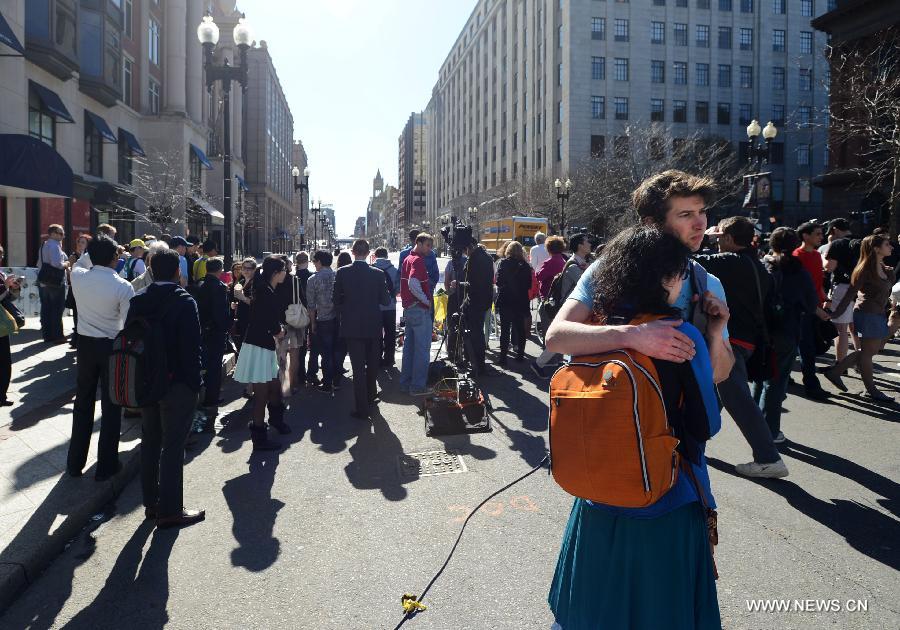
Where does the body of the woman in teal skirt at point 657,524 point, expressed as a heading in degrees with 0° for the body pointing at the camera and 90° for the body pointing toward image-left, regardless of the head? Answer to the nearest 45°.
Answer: approximately 225°

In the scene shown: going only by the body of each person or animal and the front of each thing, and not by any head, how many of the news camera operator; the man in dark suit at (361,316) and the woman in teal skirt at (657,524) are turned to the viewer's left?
1

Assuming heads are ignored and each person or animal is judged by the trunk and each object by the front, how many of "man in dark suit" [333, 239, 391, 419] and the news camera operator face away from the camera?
1

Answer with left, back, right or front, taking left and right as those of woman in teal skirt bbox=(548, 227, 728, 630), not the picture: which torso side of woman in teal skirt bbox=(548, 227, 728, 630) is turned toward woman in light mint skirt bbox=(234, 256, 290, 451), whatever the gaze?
left

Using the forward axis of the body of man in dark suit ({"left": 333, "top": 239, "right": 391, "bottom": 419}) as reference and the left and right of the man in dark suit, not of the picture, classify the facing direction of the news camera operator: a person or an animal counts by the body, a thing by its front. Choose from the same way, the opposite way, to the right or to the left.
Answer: to the left

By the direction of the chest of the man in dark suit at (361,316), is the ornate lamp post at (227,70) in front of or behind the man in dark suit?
in front

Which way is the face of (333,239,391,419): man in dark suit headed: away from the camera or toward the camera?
away from the camera

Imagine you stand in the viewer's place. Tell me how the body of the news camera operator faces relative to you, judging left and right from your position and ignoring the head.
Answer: facing to the left of the viewer

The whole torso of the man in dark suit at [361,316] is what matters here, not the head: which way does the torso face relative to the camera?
away from the camera

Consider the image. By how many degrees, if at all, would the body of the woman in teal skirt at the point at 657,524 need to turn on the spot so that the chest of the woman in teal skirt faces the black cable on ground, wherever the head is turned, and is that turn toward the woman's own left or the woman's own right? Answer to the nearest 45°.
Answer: approximately 90° to the woman's own left

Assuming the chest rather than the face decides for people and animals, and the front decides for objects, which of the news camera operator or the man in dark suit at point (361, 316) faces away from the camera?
the man in dark suit

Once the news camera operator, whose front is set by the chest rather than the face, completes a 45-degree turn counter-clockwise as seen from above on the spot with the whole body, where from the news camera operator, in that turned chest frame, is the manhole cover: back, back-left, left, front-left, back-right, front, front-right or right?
front-left

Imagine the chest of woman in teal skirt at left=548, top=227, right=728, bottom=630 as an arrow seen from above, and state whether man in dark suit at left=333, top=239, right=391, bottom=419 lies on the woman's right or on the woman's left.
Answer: on the woman's left
